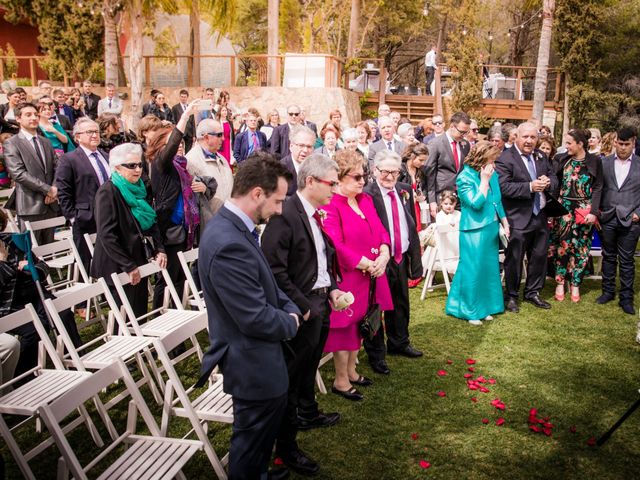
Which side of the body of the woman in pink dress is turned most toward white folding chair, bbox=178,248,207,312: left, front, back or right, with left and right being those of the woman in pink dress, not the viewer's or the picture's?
back

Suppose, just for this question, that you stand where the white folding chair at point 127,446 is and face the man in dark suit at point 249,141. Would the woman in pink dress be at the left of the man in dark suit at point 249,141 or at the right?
right

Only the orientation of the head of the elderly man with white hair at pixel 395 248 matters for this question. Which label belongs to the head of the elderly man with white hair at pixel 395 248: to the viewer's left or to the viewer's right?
to the viewer's right

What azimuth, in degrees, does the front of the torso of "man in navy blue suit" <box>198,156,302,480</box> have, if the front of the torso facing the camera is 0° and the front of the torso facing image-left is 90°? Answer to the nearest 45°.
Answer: approximately 270°

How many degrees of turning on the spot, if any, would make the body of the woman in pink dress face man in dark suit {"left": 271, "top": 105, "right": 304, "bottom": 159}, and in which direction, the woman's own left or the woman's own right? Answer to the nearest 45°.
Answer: approximately 135° to the woman's own left
